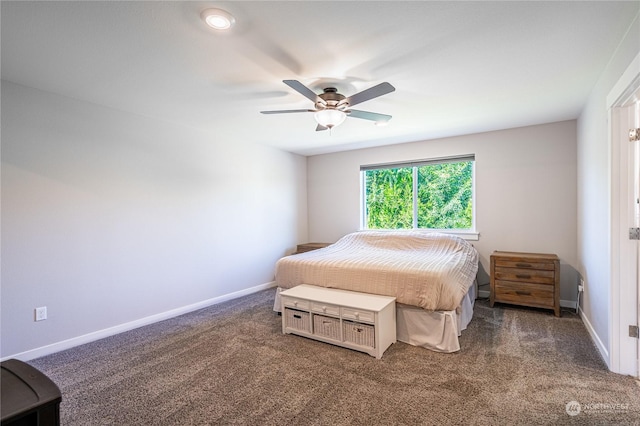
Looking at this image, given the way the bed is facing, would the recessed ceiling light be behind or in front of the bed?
in front

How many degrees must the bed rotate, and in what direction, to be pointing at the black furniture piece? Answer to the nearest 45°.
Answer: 0° — it already faces it

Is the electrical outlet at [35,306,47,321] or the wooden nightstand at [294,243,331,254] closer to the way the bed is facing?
the electrical outlet

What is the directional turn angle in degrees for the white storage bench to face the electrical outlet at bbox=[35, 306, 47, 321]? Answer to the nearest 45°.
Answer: approximately 45° to its right

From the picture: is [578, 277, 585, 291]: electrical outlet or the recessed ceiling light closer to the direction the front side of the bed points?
the recessed ceiling light

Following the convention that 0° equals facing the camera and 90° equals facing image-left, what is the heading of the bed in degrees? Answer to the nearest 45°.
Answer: approximately 45°

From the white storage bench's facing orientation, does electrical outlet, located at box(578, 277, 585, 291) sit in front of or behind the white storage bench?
behind

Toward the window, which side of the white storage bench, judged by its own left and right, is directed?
back

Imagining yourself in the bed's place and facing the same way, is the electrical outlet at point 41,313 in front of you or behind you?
in front

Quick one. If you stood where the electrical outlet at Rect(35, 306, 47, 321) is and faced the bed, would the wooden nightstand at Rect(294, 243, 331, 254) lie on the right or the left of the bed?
left

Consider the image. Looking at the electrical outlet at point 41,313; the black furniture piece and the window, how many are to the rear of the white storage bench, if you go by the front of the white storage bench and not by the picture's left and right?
1
